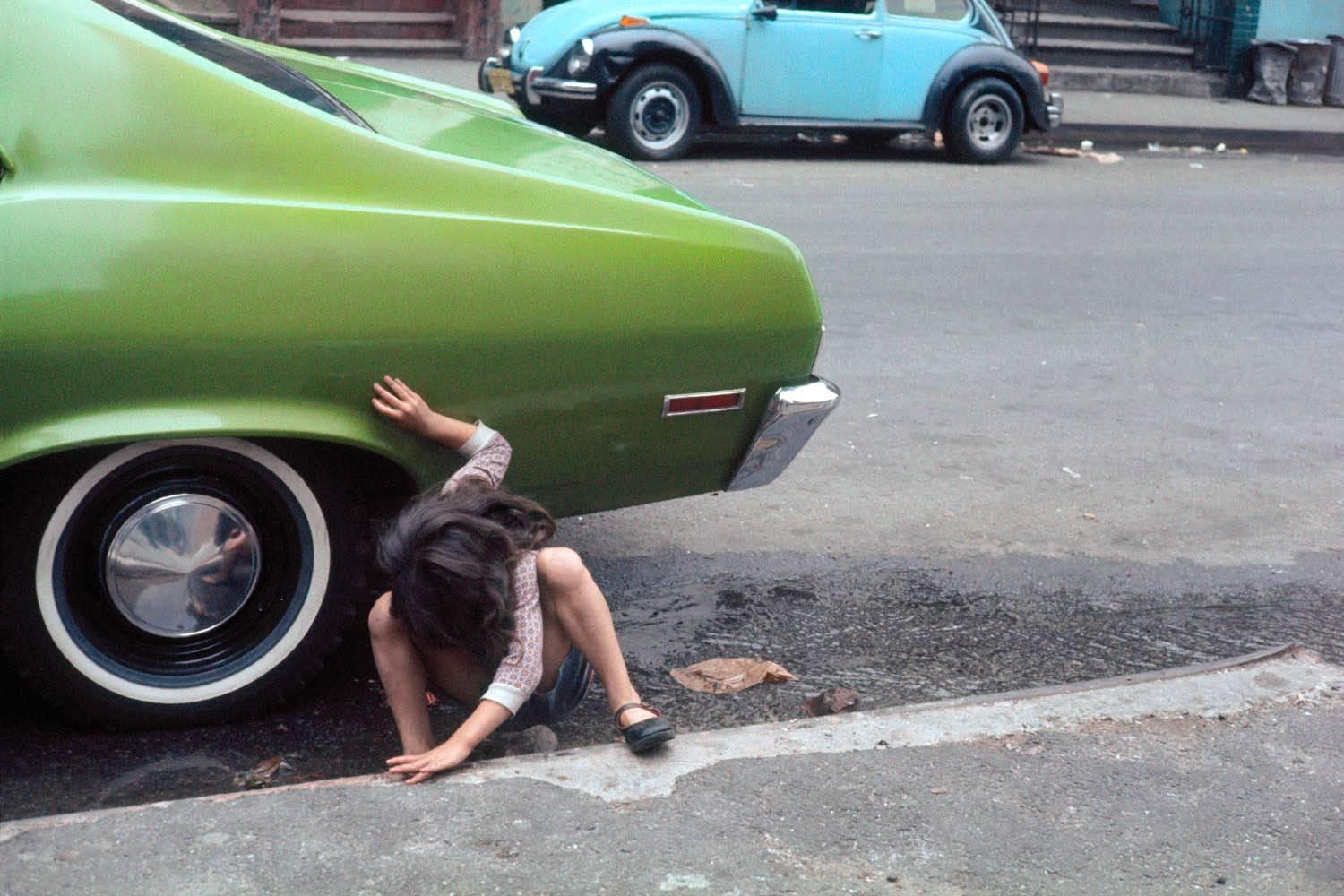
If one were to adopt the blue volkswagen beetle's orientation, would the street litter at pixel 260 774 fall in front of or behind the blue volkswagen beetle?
in front

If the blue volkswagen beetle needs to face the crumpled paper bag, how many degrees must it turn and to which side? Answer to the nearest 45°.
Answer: approximately 45° to its left

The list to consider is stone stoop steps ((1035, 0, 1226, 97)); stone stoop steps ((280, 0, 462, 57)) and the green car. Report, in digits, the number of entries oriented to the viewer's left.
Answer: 1

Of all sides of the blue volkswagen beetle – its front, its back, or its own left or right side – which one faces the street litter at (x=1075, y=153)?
back

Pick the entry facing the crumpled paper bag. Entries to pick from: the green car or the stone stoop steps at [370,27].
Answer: the stone stoop steps

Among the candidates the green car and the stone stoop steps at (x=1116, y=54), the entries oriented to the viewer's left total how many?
1

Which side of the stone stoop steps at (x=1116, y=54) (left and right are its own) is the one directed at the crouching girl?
front

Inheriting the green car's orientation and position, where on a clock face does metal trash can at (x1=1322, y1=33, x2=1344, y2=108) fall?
The metal trash can is roughly at 4 o'clock from the green car.

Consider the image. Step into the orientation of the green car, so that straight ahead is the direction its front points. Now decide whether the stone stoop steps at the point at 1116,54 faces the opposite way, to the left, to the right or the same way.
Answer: to the left

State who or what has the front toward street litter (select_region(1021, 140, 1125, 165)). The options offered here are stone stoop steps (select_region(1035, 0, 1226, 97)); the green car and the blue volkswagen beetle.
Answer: the stone stoop steps

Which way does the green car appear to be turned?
to the viewer's left
